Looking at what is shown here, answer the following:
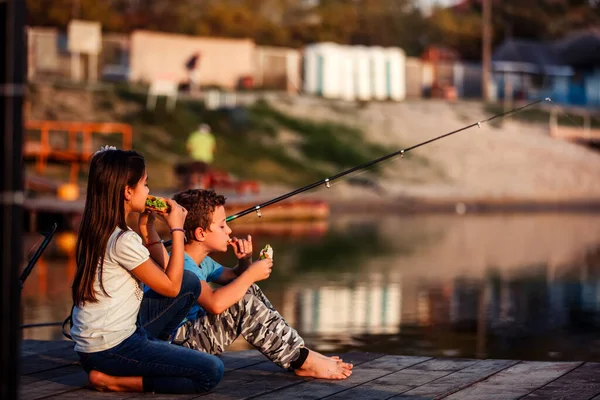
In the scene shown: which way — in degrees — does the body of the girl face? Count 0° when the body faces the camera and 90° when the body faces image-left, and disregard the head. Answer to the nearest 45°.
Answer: approximately 270°

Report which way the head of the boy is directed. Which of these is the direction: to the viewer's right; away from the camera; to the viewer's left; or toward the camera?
to the viewer's right

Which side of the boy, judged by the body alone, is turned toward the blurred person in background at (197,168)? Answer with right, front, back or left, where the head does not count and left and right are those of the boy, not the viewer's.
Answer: left

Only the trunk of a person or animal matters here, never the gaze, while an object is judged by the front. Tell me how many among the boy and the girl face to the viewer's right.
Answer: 2

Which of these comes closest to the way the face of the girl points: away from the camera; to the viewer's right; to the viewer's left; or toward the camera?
to the viewer's right

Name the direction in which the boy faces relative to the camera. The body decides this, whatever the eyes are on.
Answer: to the viewer's right

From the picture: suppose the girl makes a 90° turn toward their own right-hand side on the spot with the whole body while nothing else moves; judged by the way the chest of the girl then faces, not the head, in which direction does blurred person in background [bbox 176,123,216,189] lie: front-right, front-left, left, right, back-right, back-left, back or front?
back

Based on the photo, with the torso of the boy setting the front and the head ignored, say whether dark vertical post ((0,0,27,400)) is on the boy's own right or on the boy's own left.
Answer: on the boy's own right
